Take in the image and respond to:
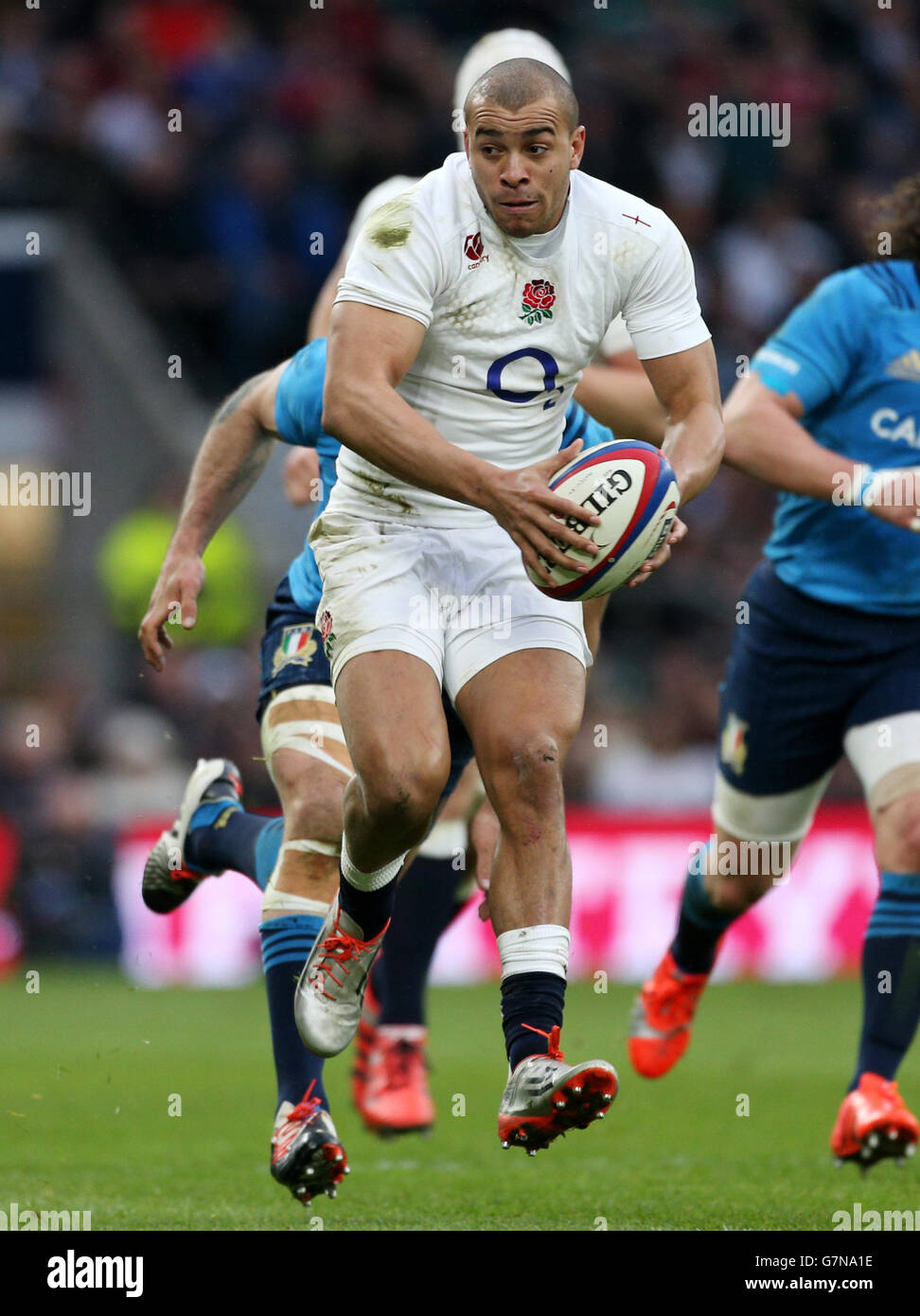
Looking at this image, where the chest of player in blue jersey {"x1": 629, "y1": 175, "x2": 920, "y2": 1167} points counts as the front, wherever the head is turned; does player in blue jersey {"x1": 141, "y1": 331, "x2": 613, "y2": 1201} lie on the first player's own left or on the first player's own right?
on the first player's own right

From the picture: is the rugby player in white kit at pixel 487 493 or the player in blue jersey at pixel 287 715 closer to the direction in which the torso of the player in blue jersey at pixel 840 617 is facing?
the rugby player in white kit

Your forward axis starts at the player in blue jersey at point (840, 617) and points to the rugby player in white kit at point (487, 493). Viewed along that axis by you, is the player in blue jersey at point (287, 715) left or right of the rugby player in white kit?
right
